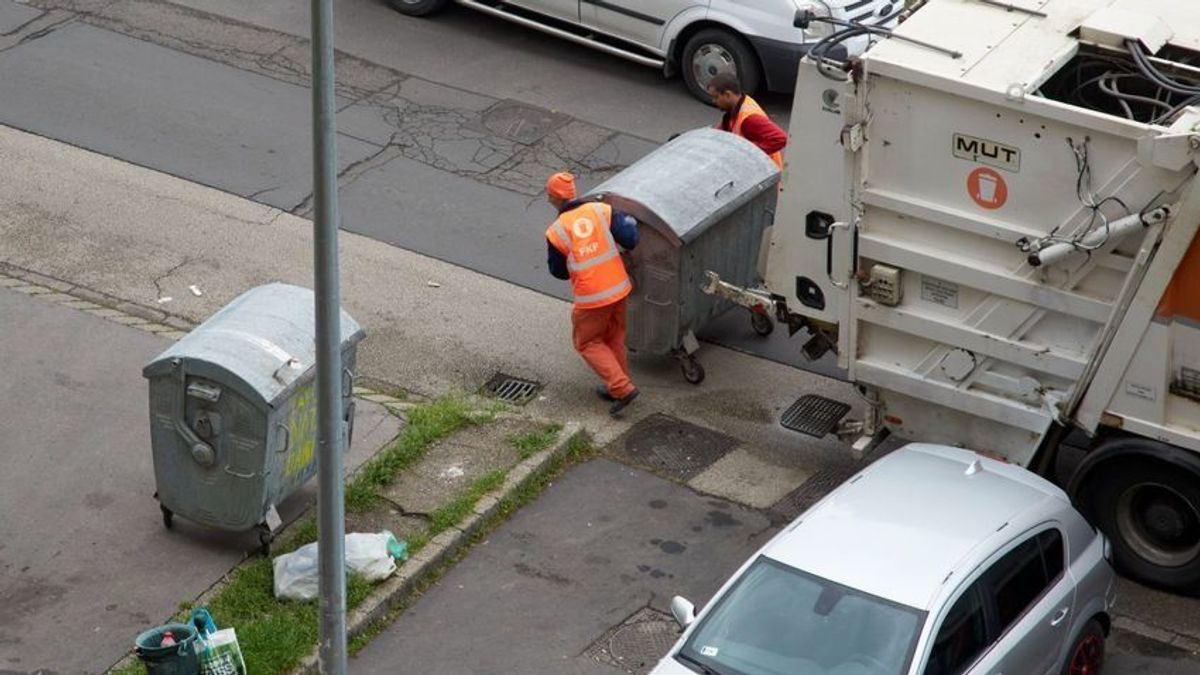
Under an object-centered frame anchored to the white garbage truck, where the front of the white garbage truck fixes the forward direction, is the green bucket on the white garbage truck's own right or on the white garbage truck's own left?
on the white garbage truck's own right

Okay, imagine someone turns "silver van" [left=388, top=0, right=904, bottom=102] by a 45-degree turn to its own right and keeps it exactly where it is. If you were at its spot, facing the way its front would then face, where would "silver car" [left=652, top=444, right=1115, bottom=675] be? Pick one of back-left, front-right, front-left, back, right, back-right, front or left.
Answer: front

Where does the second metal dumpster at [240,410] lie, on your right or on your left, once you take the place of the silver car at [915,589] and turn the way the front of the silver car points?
on your right

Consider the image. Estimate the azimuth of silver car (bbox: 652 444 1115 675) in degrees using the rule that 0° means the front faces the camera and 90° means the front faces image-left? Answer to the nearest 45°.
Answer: approximately 45°

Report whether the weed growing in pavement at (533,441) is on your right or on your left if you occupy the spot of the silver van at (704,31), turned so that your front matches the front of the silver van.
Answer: on your right

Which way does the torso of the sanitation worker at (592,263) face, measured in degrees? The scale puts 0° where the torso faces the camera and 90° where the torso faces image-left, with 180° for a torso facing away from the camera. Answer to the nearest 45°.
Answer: approximately 180°

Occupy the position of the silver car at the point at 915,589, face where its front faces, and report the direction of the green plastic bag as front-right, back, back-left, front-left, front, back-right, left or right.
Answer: front-right

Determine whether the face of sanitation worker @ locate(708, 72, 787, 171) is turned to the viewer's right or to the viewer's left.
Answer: to the viewer's left

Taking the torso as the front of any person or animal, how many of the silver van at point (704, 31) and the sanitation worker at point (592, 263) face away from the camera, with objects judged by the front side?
1

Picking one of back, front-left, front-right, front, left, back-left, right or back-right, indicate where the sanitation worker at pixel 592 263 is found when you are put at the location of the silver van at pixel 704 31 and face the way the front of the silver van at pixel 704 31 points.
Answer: front-right

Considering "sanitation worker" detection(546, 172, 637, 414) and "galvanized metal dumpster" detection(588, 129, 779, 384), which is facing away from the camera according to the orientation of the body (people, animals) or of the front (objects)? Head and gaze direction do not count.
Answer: the sanitation worker
